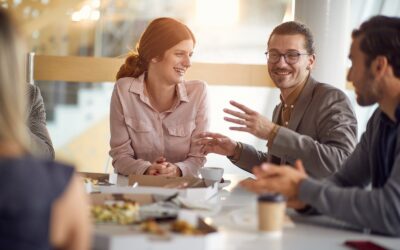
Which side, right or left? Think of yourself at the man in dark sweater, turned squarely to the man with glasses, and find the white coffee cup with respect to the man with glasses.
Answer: left

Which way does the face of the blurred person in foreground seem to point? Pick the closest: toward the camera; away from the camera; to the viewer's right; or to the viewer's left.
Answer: away from the camera

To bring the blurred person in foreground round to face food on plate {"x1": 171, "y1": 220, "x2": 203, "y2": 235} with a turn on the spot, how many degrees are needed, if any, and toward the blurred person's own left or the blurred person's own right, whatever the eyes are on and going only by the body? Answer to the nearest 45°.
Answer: approximately 45° to the blurred person's own right

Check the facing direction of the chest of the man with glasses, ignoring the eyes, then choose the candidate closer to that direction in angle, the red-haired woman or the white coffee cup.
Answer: the white coffee cup

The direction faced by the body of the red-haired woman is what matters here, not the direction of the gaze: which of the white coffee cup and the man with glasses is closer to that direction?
the white coffee cup

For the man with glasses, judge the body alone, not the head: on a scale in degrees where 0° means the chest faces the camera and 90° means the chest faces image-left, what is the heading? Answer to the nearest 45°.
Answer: approximately 45°

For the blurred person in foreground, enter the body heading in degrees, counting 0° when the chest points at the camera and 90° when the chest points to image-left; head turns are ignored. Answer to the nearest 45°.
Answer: approximately 180°
